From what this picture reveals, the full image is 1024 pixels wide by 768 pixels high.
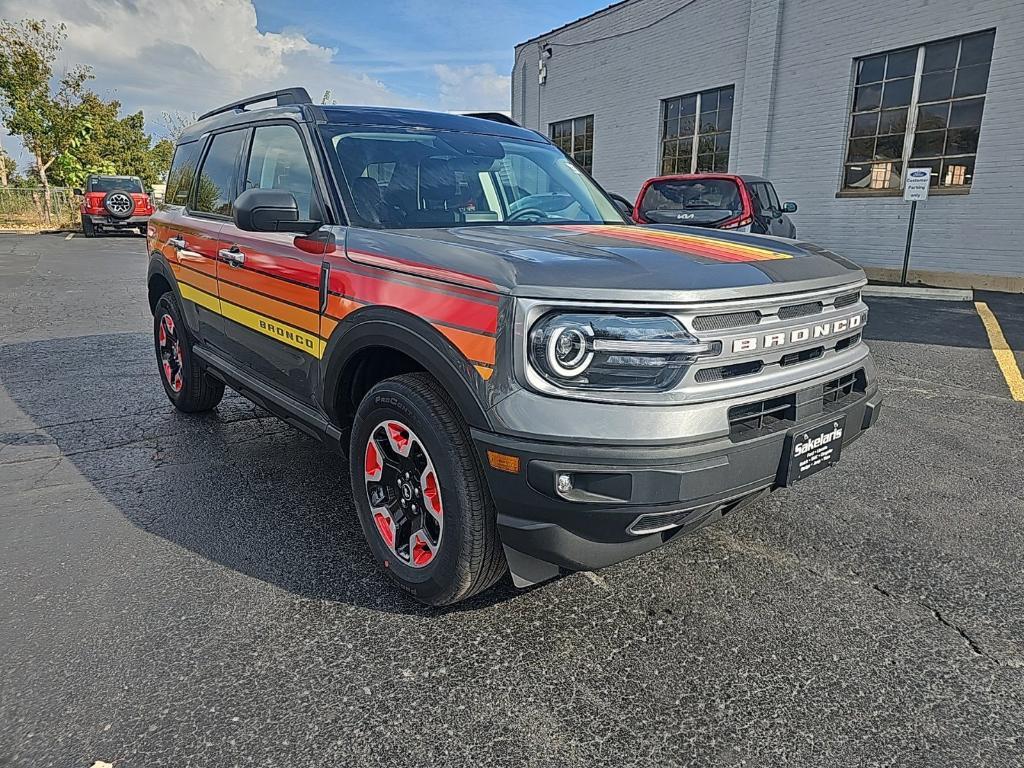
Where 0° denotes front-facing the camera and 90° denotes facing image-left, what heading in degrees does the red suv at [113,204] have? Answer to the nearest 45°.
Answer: approximately 180°

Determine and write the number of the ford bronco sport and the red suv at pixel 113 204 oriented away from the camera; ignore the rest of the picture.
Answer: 1

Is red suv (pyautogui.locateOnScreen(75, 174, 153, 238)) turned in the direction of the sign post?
no

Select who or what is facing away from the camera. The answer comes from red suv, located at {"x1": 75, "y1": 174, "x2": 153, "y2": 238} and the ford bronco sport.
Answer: the red suv

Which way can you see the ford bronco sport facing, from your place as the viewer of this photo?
facing the viewer and to the right of the viewer

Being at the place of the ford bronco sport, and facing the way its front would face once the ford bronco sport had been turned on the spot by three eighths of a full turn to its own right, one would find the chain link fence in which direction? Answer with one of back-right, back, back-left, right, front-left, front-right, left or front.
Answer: front-right

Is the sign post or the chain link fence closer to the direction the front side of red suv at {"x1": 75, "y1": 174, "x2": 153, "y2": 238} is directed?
the chain link fence

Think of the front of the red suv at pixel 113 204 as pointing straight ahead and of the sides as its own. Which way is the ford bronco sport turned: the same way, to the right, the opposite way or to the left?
the opposite way

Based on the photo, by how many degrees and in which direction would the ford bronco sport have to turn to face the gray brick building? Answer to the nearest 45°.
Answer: approximately 90° to its left

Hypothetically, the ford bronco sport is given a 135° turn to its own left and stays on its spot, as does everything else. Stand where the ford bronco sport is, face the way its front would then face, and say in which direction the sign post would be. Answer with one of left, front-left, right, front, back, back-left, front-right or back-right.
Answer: front-right

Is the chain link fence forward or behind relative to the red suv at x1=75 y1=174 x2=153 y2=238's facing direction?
forward

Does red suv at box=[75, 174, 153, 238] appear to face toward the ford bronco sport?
no

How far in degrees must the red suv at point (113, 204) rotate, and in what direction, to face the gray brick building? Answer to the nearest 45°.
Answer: approximately 135° to its right

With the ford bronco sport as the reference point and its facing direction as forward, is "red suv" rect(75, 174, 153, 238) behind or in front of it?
behind
